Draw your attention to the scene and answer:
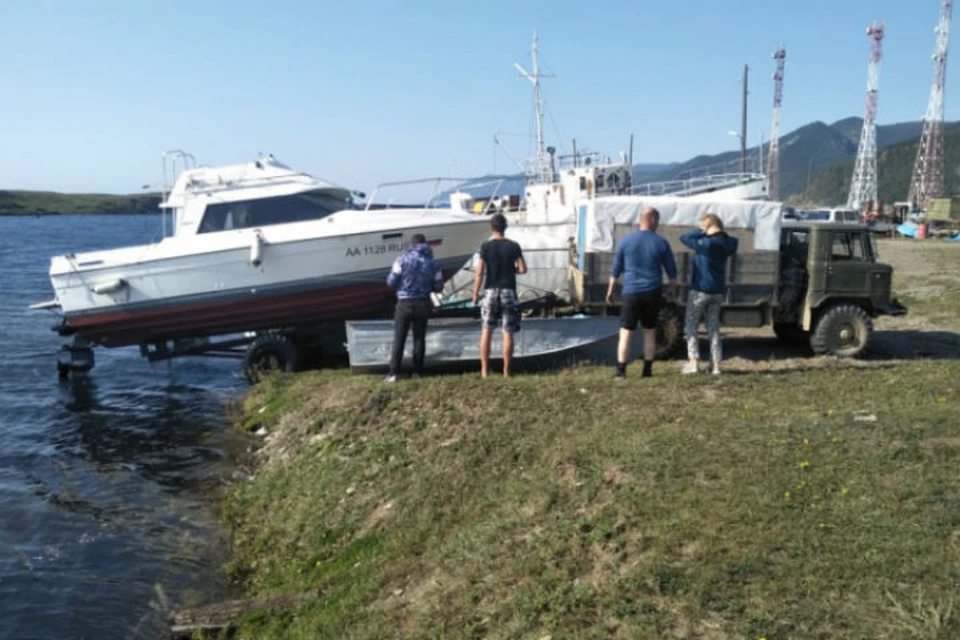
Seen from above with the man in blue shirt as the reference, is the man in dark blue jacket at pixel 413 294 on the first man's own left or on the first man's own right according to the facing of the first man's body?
on the first man's own left

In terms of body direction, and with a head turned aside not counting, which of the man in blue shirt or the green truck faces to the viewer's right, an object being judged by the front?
the green truck

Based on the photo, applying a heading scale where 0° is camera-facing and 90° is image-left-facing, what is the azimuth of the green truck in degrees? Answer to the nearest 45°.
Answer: approximately 270°

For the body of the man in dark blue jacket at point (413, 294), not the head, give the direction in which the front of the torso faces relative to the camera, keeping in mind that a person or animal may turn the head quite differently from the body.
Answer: away from the camera

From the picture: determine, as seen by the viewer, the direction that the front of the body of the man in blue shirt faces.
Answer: away from the camera

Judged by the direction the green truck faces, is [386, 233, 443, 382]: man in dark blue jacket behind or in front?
behind

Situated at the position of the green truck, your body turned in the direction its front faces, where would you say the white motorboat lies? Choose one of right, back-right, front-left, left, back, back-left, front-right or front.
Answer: back

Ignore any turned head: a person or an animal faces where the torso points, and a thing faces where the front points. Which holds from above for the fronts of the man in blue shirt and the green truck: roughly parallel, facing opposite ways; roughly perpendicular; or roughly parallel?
roughly perpendicular
